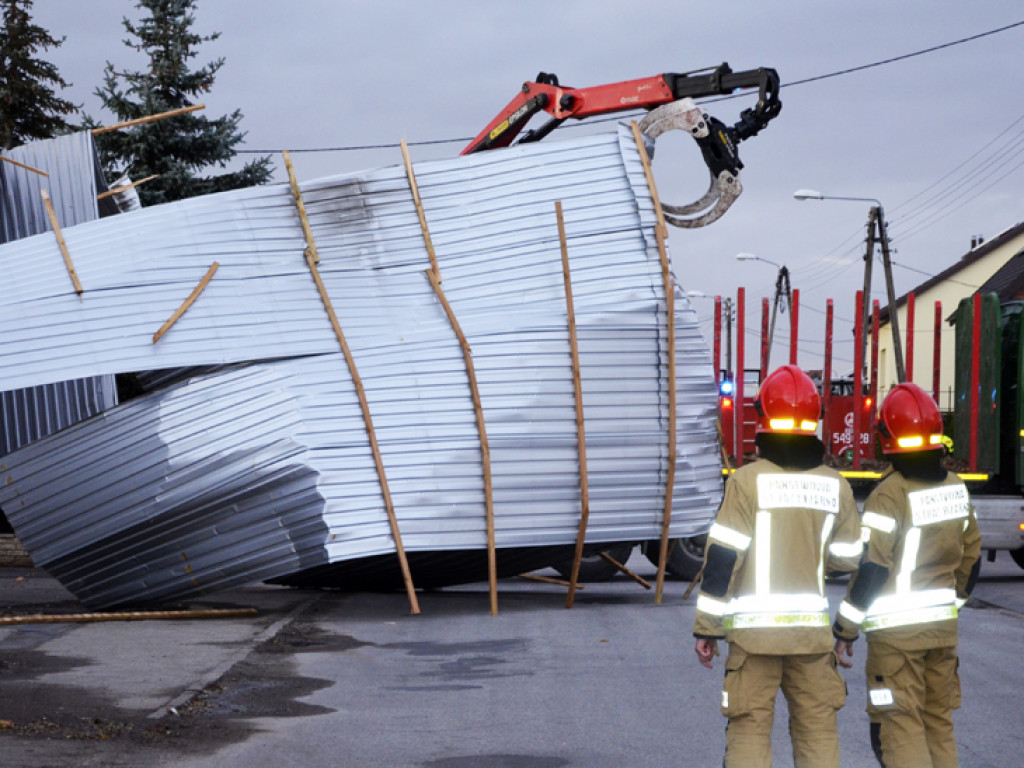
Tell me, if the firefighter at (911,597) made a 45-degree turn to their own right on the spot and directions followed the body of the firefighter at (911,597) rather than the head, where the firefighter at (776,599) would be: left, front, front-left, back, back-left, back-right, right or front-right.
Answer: back-left

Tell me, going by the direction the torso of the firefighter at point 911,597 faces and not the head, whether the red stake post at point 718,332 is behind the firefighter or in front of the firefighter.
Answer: in front

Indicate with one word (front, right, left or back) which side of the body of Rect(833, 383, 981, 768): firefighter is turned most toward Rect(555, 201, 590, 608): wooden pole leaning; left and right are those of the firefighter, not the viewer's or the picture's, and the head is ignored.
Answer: front

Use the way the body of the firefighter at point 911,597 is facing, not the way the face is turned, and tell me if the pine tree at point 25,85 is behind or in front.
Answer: in front

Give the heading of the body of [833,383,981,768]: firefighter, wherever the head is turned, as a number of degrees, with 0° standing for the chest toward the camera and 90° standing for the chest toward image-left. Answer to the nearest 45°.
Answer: approximately 135°

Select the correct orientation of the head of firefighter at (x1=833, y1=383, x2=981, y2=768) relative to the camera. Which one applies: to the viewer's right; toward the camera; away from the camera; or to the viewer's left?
away from the camera

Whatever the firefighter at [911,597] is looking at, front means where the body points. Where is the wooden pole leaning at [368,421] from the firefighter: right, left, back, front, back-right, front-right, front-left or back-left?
front

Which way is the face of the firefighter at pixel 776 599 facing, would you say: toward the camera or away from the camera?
away from the camera

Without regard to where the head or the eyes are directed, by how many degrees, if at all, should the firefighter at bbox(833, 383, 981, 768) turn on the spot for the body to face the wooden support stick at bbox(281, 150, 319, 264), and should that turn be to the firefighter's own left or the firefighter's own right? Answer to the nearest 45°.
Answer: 0° — they already face it

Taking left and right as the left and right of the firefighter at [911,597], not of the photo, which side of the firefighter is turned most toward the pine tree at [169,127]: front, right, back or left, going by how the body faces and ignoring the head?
front
